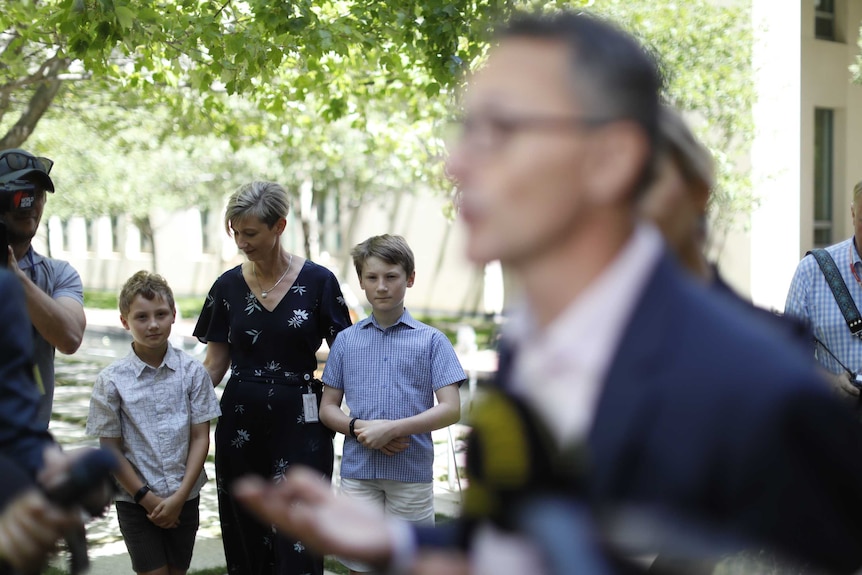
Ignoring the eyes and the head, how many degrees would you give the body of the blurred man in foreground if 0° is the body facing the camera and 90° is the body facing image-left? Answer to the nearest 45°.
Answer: approximately 45°

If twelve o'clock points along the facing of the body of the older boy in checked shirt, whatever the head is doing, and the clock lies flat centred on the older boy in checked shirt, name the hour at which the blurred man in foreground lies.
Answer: The blurred man in foreground is roughly at 12 o'clock from the older boy in checked shirt.

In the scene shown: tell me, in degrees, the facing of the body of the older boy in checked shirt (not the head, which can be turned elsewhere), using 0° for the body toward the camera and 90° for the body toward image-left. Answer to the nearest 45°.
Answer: approximately 0°

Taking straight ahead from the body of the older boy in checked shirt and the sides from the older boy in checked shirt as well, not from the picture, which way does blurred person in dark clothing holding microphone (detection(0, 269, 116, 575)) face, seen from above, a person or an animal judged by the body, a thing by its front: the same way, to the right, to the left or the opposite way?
to the left

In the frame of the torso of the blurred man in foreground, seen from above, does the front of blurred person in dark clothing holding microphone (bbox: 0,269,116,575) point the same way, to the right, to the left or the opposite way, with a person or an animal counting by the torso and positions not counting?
the opposite way

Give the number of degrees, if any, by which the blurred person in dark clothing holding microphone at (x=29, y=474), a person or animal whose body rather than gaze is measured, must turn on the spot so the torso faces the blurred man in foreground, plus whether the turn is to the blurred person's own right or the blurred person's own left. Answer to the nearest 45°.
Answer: approximately 45° to the blurred person's own right

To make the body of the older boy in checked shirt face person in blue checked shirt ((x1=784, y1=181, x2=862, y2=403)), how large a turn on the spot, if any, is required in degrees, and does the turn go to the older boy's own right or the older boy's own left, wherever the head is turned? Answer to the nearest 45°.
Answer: approximately 90° to the older boy's own left

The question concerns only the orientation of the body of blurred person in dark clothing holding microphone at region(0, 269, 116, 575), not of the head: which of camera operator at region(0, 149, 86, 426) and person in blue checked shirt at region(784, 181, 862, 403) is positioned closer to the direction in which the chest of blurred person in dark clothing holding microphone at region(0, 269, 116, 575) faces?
the person in blue checked shirt

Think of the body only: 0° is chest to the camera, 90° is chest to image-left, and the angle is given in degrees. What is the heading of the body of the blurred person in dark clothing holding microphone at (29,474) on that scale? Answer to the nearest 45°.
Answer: approximately 270°

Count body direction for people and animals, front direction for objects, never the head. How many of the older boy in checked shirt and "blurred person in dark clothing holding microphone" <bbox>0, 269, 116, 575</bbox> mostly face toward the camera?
1

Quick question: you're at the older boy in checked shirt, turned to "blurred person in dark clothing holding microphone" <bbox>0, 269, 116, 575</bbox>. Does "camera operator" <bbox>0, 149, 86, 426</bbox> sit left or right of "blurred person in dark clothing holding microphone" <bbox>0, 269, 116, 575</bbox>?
right

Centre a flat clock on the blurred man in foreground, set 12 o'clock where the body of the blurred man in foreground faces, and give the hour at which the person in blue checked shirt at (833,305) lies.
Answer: The person in blue checked shirt is roughly at 5 o'clock from the blurred man in foreground.

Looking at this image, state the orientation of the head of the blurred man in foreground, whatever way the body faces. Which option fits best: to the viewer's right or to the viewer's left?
to the viewer's left
